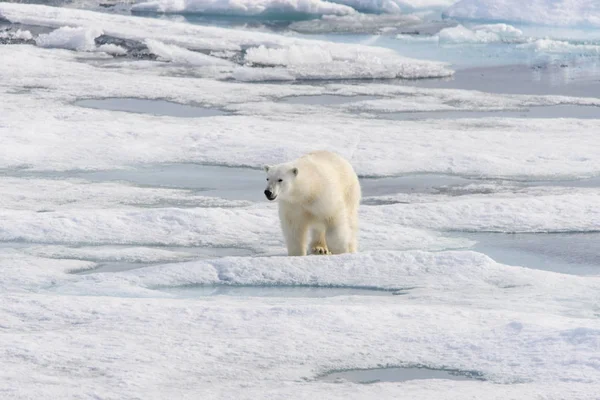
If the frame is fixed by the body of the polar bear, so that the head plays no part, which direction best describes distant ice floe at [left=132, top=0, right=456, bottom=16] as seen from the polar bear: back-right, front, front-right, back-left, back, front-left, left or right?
back-right

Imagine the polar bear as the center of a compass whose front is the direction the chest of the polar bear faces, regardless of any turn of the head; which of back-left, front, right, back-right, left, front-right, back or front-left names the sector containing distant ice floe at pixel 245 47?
back-right

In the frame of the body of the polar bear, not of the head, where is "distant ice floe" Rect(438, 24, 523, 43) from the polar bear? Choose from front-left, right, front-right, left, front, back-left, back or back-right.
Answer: back-right

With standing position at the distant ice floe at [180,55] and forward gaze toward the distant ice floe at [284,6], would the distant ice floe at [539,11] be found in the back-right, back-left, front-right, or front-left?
front-right

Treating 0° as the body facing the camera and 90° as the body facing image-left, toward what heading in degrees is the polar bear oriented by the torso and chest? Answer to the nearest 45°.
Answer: approximately 45°

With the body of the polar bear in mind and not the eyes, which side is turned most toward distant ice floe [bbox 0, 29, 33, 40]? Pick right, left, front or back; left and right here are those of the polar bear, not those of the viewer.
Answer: right

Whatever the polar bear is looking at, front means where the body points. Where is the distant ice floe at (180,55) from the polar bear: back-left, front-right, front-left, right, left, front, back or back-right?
back-right

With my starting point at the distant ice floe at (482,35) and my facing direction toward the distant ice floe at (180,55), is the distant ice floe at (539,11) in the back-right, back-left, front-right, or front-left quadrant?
back-right

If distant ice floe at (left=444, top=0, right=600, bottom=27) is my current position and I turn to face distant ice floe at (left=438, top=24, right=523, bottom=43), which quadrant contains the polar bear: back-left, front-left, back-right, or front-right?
front-left

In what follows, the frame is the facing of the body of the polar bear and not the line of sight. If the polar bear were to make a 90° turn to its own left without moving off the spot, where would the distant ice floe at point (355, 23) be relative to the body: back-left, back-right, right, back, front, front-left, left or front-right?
back-left
